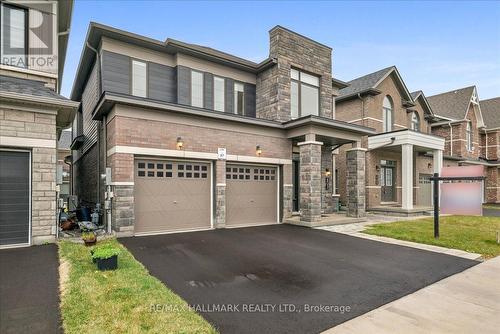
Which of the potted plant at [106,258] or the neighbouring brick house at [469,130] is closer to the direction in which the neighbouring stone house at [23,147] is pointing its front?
the potted plant

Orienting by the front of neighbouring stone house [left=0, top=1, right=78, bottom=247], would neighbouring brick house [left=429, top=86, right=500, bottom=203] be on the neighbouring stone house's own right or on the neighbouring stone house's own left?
on the neighbouring stone house's own left

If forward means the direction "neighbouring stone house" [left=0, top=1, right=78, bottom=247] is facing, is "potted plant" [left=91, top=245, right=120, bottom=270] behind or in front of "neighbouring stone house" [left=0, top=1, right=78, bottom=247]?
in front

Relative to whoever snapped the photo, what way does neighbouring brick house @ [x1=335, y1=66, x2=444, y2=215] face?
facing the viewer and to the right of the viewer

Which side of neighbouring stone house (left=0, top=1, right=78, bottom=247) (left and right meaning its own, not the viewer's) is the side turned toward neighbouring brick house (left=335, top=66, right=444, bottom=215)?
left

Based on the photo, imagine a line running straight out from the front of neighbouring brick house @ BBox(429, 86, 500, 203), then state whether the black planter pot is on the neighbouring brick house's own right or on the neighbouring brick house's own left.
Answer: on the neighbouring brick house's own right

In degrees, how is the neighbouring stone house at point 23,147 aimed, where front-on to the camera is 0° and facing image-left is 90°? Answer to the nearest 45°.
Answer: approximately 0°

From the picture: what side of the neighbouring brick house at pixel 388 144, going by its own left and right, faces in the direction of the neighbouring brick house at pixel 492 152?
left

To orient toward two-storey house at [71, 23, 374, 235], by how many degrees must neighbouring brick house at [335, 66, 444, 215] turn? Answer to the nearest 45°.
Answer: approximately 90° to its right

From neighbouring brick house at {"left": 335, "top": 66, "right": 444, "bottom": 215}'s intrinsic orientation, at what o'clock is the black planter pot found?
The black planter pot is roughly at 2 o'clock from the neighbouring brick house.

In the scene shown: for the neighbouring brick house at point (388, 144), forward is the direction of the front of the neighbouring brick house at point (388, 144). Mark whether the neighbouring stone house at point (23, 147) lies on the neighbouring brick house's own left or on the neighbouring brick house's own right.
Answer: on the neighbouring brick house's own right

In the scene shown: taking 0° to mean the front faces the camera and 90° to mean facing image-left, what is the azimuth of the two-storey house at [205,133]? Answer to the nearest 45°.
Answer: approximately 315°

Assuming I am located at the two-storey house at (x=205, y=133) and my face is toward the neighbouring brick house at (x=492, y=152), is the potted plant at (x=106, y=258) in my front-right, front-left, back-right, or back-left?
back-right
